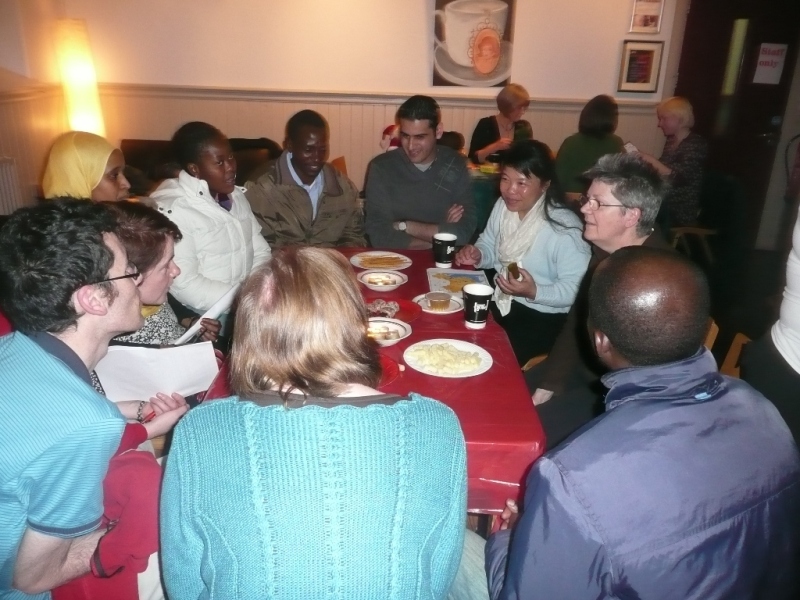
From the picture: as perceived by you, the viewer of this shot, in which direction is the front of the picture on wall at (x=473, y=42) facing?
facing the viewer

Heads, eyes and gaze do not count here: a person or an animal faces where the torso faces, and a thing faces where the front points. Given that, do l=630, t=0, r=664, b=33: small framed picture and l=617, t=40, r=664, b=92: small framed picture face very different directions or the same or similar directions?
same or similar directions

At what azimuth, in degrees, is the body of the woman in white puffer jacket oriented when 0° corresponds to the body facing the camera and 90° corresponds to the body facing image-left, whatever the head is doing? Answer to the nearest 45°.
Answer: approximately 315°

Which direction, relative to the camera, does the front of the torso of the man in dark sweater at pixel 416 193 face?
toward the camera

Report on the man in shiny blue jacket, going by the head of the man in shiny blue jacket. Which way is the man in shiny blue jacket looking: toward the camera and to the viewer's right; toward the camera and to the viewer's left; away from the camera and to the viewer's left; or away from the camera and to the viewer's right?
away from the camera and to the viewer's left

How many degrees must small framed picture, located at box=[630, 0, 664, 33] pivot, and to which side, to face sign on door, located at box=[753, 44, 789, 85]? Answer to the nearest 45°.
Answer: approximately 90° to its left

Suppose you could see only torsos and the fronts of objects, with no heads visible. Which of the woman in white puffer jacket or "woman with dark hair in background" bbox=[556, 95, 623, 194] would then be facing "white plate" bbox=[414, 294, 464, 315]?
the woman in white puffer jacket

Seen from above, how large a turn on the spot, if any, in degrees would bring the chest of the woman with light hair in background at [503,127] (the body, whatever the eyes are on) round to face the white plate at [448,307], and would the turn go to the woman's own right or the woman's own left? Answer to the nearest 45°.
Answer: approximately 45° to the woman's own right

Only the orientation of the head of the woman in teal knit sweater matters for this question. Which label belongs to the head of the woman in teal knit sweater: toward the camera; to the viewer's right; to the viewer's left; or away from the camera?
away from the camera

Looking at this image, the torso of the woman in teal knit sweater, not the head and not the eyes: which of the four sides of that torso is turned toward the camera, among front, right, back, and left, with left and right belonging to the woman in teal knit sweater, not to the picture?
back

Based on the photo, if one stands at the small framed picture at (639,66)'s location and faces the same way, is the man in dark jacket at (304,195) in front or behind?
in front

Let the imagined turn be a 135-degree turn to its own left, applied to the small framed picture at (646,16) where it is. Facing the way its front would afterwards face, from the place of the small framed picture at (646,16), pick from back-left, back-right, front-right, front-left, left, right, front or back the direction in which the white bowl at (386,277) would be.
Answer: back-right

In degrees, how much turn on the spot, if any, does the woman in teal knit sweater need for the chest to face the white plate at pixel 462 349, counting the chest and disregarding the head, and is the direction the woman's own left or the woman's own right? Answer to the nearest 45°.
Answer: approximately 45° to the woman's own right

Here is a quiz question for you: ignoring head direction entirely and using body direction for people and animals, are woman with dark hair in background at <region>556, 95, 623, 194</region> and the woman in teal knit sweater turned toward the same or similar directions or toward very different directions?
same or similar directions

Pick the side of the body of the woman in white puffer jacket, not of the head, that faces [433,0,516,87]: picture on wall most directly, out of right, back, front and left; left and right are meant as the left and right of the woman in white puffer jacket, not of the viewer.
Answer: left

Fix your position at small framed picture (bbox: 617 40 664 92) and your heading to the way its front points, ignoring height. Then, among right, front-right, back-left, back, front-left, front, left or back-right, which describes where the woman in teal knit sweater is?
front

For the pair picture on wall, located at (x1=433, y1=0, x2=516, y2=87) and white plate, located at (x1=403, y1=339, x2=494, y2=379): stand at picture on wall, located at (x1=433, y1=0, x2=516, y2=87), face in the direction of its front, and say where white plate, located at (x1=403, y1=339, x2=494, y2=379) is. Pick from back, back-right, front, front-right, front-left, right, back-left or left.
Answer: front

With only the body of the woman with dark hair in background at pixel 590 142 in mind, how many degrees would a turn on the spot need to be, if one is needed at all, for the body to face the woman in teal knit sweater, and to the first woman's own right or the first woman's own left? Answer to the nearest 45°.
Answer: approximately 180°

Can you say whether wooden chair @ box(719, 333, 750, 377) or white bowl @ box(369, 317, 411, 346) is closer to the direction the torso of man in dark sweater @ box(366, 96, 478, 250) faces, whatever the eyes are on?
the white bowl

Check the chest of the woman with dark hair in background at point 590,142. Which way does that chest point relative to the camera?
away from the camera

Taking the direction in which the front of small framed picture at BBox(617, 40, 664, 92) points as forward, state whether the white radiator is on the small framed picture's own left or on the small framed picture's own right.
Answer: on the small framed picture's own right
